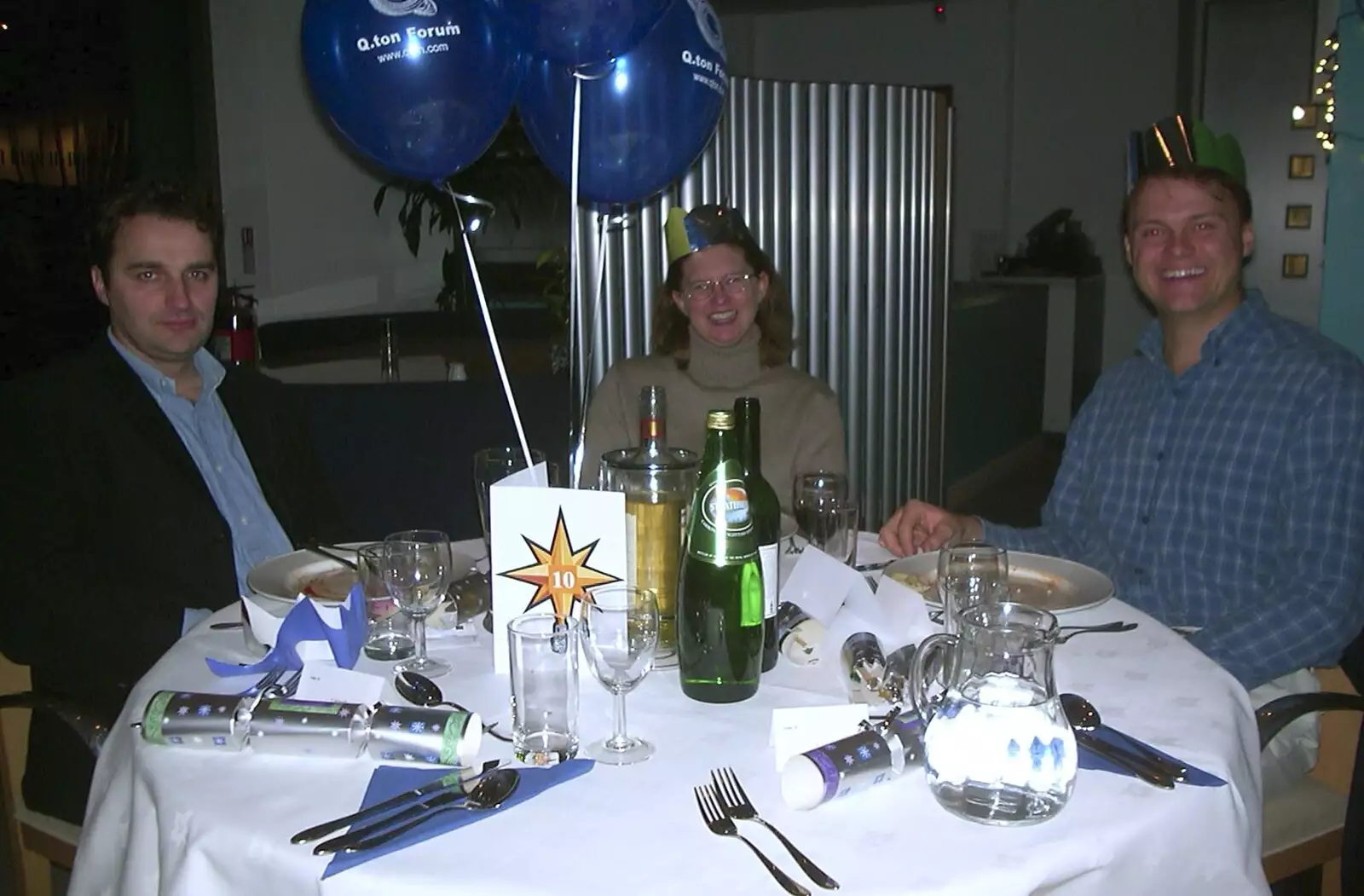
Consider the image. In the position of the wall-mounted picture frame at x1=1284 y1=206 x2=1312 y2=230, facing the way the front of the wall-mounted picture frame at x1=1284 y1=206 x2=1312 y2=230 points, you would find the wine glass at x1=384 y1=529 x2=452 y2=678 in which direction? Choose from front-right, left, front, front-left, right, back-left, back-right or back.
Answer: front

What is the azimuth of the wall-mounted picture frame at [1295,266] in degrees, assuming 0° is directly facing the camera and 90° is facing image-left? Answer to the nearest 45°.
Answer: approximately 0°

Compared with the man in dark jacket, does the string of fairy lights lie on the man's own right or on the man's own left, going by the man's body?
on the man's own left

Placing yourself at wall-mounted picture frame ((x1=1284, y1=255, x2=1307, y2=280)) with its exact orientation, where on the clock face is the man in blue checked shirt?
The man in blue checked shirt is roughly at 12 o'clock from the wall-mounted picture frame.

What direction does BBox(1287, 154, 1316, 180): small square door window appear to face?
toward the camera

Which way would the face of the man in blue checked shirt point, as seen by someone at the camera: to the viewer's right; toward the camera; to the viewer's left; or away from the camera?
toward the camera

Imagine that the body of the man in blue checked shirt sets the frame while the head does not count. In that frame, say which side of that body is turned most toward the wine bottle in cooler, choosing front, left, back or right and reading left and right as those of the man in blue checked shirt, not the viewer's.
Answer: front

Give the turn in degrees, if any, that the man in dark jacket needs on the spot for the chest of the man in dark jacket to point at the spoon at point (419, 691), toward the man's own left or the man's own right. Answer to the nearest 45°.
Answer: approximately 45° to the man's own right

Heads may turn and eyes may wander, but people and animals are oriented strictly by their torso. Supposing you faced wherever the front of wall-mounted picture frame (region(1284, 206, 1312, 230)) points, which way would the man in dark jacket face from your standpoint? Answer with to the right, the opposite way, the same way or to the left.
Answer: to the left

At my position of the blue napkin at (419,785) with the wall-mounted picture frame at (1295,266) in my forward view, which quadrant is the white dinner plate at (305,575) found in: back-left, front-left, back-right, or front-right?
front-left

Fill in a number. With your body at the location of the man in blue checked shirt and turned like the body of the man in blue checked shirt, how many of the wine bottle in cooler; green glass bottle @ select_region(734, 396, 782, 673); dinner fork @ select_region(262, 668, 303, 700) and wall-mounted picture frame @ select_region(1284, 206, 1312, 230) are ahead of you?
3

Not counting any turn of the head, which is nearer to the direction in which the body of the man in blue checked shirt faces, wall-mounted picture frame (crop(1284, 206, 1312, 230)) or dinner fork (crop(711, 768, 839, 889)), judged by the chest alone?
the dinner fork

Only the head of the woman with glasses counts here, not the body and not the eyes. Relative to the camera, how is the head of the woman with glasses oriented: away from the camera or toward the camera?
toward the camera

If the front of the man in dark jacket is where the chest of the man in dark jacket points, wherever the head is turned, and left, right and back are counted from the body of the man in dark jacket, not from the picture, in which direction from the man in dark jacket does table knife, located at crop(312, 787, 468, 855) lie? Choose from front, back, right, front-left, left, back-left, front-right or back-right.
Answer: front-right

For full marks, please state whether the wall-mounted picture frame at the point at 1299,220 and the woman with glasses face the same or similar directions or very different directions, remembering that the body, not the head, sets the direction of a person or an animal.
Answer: same or similar directions

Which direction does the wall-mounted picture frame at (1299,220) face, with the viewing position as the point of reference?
facing the viewer

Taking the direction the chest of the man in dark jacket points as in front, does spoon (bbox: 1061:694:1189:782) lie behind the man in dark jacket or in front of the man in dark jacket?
in front

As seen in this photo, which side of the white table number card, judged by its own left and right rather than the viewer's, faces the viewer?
front
